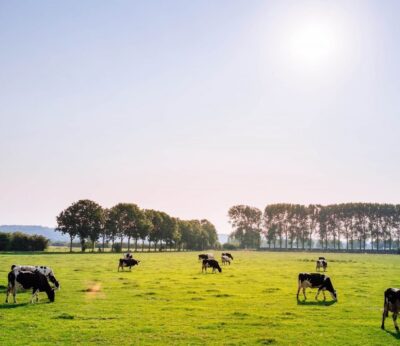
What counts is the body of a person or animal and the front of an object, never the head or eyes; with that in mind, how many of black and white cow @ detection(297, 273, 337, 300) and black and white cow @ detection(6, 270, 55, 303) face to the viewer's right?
2

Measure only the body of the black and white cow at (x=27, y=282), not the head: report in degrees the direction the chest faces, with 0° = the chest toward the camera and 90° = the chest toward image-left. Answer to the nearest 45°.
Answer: approximately 270°

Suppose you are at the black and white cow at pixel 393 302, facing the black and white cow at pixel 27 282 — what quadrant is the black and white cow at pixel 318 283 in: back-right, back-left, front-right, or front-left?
front-right

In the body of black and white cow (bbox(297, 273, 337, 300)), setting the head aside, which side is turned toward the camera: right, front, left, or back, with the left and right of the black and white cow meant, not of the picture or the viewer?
right

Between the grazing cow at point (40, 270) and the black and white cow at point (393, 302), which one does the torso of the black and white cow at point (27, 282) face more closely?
the black and white cow

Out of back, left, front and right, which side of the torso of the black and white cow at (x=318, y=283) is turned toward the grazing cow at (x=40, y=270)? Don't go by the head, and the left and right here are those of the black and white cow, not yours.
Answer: back

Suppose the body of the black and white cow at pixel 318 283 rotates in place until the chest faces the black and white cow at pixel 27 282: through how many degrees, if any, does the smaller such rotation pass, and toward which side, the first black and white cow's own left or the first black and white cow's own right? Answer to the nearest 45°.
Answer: approximately 135° to the first black and white cow's own right
